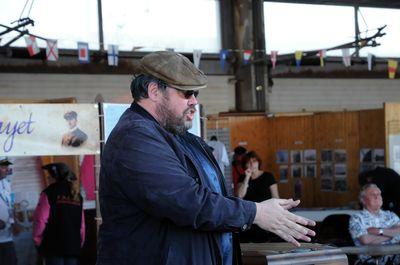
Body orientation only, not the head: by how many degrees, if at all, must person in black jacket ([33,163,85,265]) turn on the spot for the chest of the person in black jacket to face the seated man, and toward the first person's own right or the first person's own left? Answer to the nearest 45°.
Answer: approximately 135° to the first person's own right

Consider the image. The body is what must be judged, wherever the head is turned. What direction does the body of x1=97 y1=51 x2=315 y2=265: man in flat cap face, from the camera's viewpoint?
to the viewer's right

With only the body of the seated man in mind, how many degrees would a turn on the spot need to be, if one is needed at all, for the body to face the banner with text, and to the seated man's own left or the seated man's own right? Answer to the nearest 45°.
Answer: approximately 90° to the seated man's own right

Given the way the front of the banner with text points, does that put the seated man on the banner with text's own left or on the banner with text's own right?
on the banner with text's own left

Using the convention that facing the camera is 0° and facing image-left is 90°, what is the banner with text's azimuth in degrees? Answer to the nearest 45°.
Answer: approximately 0°

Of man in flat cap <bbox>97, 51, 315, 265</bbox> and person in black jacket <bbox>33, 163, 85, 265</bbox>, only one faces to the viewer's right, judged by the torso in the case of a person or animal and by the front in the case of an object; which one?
the man in flat cap

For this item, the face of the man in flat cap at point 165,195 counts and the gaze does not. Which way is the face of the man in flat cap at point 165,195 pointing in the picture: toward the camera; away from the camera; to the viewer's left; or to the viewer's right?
to the viewer's right

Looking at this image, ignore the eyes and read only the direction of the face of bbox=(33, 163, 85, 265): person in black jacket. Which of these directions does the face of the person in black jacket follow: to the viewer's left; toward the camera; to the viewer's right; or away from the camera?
away from the camera
